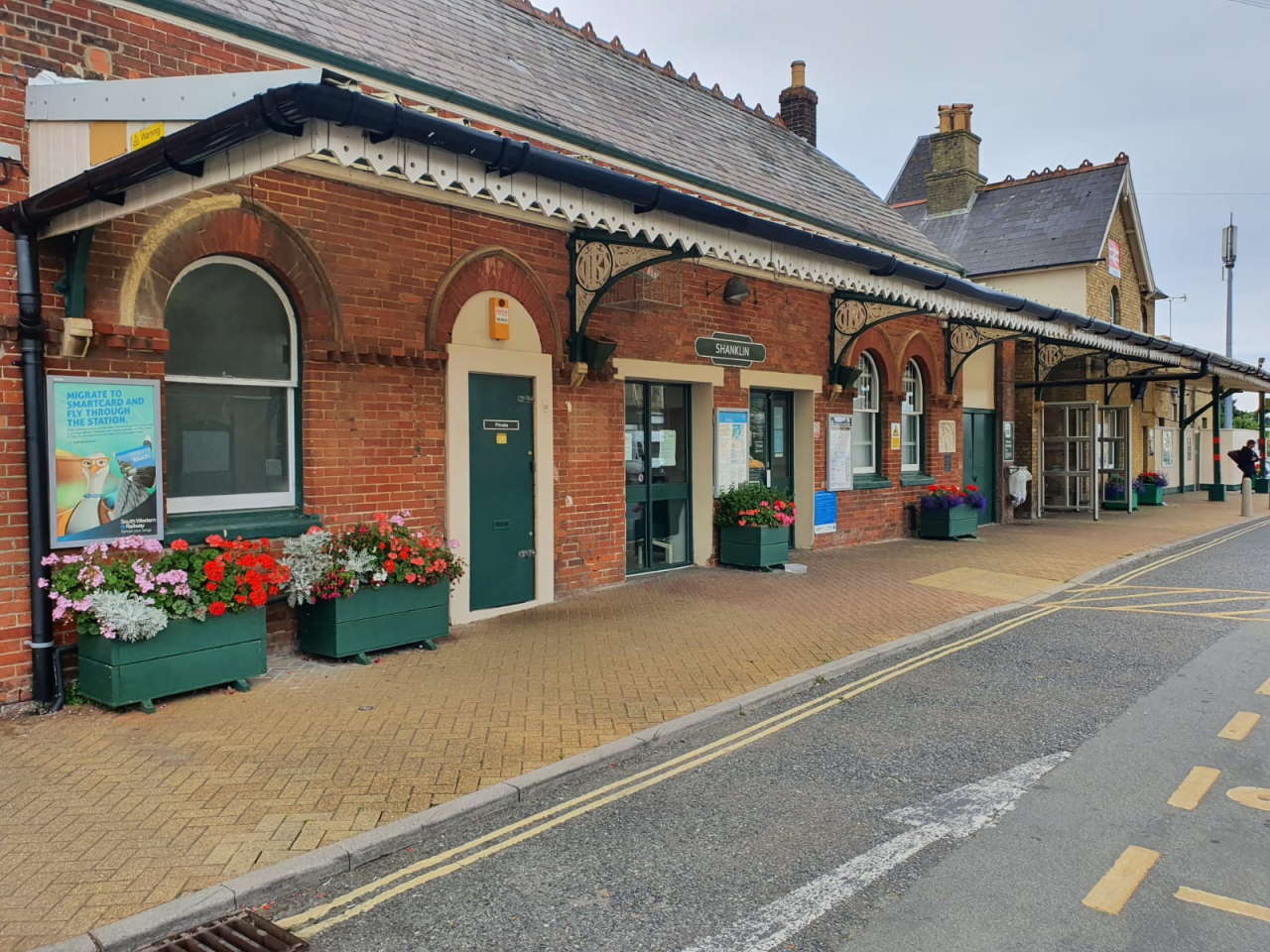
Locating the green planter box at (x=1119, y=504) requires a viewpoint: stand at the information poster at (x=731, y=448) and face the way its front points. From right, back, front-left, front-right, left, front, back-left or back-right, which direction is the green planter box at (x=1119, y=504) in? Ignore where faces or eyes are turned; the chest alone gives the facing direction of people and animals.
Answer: left

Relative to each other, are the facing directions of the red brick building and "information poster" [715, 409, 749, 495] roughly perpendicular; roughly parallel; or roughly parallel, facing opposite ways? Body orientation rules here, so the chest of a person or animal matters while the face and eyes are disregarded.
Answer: roughly parallel

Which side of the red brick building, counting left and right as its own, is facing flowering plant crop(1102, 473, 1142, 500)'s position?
left

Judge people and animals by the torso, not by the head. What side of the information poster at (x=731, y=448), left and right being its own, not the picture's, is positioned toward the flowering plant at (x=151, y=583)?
right

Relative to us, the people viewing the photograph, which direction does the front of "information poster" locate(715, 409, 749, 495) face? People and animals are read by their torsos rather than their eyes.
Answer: facing the viewer and to the right of the viewer

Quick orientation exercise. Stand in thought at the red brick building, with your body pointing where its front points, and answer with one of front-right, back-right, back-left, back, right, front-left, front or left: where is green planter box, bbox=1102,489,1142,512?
left

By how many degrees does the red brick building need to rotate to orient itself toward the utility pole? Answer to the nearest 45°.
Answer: approximately 90° to its left

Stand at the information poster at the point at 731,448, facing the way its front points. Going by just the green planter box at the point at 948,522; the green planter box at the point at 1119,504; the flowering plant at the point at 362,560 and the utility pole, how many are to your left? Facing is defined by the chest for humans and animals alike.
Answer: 3

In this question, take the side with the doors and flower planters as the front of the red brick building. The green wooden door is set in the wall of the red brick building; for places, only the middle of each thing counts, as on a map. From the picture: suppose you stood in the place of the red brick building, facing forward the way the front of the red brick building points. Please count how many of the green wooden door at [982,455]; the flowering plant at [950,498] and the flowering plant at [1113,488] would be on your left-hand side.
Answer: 3
